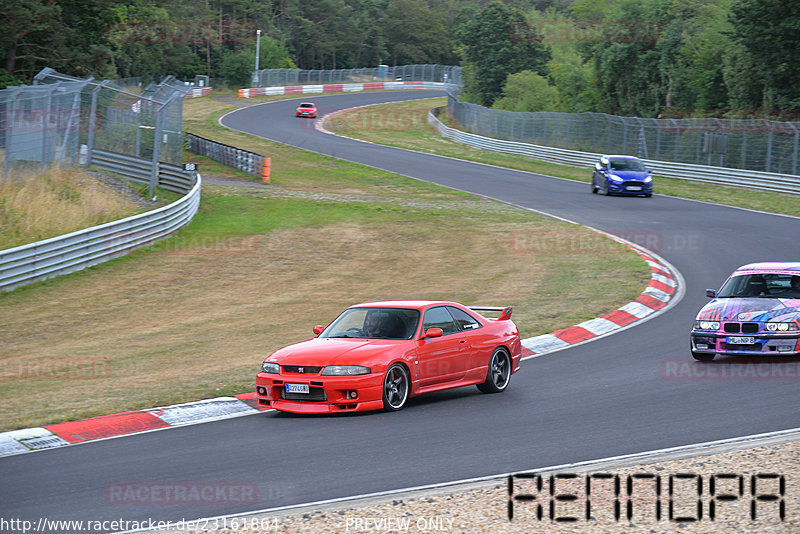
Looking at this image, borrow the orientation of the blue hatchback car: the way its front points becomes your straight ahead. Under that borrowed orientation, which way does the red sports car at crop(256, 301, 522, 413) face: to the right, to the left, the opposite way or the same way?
to the right

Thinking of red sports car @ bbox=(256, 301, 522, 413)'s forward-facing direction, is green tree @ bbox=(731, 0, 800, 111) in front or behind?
behind

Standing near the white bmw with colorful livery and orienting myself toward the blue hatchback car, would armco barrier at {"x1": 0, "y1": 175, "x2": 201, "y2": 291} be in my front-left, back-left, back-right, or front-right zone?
front-left

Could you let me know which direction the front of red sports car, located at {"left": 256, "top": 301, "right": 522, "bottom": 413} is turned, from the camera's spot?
facing the viewer and to the left of the viewer

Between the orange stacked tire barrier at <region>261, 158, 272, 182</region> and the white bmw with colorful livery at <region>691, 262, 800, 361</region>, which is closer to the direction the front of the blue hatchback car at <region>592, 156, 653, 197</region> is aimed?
the white bmw with colorful livery

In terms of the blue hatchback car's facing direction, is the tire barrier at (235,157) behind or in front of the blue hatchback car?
behind

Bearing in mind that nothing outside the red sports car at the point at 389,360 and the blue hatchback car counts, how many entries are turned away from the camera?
0

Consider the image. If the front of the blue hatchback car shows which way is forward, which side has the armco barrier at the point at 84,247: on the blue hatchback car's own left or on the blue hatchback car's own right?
on the blue hatchback car's own right

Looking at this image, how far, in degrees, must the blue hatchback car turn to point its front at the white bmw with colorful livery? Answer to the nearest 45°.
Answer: approximately 45° to its right

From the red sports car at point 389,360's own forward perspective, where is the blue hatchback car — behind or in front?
behind

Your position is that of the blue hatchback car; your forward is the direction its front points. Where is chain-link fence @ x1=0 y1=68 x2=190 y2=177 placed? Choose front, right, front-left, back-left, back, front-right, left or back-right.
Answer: right

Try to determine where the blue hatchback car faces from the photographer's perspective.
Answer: facing the viewer and to the right of the viewer
